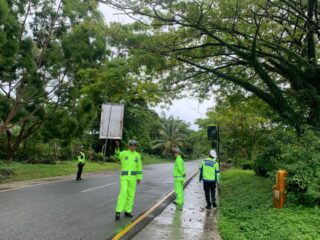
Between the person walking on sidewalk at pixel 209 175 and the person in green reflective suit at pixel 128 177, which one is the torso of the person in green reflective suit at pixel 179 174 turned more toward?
the person in green reflective suit

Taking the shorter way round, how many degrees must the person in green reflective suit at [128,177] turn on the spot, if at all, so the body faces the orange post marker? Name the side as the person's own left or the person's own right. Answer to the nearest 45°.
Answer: approximately 90° to the person's own left

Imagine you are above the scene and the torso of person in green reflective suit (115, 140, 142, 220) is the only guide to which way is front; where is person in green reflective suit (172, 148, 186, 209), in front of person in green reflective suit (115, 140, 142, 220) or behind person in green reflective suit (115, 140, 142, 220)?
behind

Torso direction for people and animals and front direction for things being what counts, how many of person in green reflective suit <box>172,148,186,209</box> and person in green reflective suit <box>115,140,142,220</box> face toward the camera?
1

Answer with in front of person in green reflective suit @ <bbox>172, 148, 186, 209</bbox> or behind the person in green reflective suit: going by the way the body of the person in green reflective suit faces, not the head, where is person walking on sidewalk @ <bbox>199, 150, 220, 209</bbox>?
behind

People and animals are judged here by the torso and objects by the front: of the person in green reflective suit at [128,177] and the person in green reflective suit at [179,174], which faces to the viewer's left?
the person in green reflective suit at [179,174]

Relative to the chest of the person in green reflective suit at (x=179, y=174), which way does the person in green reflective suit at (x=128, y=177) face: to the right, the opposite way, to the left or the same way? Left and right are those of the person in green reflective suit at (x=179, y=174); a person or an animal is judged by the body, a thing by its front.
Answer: to the left

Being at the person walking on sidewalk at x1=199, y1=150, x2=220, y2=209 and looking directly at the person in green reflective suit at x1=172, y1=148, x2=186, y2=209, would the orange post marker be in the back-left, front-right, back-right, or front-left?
back-left

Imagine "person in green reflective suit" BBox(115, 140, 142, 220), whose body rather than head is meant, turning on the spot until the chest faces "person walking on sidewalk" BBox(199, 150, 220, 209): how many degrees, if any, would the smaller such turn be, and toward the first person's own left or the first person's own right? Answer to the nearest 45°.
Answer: approximately 135° to the first person's own left

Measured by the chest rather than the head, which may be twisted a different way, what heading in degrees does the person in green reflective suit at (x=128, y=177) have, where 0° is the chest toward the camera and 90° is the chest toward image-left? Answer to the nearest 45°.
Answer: approximately 0°

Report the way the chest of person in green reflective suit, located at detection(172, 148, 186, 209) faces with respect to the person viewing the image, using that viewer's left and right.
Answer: facing to the left of the viewer
